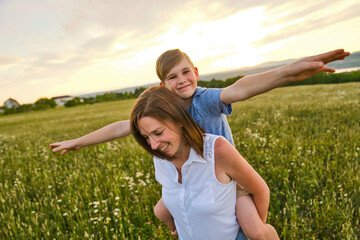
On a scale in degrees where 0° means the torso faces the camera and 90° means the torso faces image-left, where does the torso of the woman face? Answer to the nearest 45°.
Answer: approximately 45°
